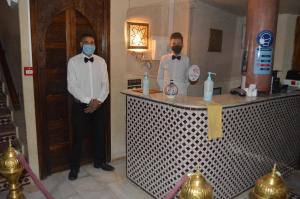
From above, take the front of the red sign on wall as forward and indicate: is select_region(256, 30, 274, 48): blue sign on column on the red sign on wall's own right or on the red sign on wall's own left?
on the red sign on wall's own left

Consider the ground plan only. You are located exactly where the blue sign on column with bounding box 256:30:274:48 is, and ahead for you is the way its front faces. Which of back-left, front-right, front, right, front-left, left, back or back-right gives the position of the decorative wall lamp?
right

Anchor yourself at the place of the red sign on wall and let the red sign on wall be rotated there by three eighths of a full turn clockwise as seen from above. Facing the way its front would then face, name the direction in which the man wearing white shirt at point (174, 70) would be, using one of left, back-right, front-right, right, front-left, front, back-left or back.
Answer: back-right

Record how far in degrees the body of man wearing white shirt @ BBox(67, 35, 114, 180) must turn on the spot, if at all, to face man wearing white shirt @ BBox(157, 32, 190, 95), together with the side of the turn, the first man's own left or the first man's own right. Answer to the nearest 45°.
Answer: approximately 90° to the first man's own left

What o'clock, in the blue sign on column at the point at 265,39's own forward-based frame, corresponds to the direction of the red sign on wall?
The red sign on wall is roughly at 2 o'clock from the blue sign on column.

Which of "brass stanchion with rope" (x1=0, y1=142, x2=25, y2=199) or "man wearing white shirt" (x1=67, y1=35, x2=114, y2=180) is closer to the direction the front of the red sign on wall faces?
the brass stanchion with rope

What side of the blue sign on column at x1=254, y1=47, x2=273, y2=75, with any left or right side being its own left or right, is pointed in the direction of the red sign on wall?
right
